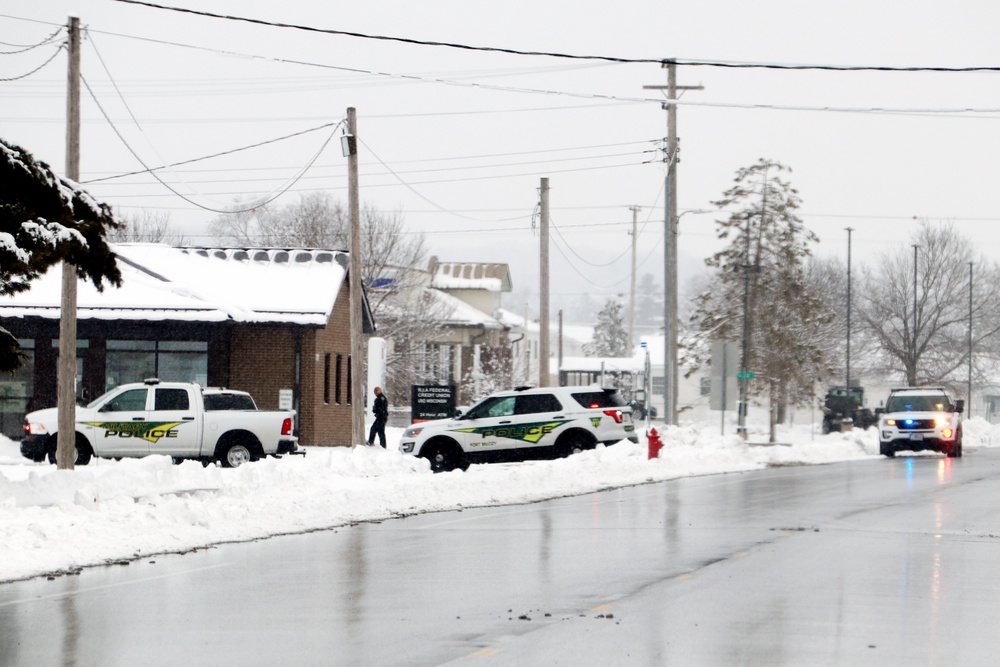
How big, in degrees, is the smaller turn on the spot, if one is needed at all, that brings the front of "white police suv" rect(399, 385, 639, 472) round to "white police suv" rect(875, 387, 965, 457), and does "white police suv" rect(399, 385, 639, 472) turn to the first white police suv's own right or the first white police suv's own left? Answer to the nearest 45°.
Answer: approximately 135° to the first white police suv's own right

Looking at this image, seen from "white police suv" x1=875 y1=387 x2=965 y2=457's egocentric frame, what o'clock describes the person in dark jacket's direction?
The person in dark jacket is roughly at 2 o'clock from the white police suv.

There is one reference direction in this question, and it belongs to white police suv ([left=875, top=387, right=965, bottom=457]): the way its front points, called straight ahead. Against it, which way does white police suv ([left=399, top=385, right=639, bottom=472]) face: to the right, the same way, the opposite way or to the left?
to the right

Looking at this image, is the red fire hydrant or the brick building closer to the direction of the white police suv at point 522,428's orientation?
the brick building

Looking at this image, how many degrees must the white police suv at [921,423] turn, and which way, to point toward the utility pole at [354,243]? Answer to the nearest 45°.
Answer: approximately 45° to its right

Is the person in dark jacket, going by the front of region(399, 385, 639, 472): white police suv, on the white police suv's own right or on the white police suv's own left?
on the white police suv's own right

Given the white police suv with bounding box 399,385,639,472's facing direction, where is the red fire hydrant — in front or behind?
behind

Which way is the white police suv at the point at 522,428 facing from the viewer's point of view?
to the viewer's left

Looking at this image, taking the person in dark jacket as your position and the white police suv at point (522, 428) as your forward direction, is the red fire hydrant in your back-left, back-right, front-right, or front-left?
front-left

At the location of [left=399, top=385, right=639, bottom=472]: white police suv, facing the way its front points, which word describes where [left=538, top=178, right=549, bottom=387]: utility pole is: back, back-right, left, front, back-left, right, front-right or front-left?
right

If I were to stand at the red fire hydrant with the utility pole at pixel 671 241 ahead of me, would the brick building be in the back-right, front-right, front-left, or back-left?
front-left

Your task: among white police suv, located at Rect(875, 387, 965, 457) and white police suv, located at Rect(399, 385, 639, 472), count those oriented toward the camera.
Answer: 1

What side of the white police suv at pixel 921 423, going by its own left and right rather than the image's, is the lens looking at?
front

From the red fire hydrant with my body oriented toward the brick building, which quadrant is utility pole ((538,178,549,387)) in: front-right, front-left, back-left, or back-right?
front-right

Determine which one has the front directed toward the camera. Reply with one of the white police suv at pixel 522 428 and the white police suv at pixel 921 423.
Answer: the white police suv at pixel 921 423
